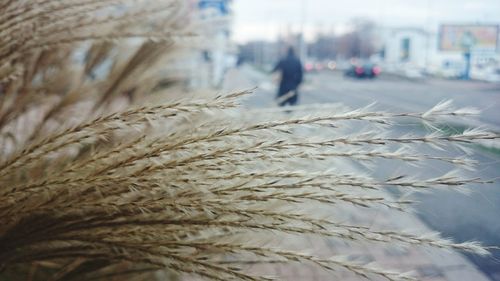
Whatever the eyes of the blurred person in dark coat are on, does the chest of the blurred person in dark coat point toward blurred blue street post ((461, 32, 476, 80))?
no

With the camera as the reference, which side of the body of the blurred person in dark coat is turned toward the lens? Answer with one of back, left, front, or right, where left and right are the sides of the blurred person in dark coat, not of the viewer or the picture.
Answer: back

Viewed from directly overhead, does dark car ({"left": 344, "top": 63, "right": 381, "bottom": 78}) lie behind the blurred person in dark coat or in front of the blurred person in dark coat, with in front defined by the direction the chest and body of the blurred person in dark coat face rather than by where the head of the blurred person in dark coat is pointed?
in front

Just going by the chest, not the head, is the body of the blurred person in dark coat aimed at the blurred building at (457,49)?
no

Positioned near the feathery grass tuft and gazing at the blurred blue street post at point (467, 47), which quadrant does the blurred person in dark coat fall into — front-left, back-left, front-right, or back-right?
front-left

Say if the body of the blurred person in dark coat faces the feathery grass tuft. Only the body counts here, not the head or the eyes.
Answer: no
